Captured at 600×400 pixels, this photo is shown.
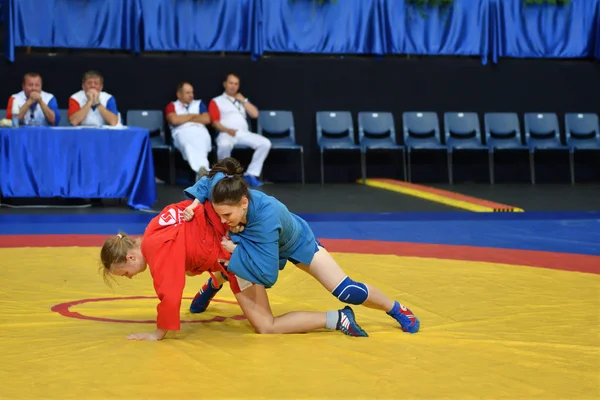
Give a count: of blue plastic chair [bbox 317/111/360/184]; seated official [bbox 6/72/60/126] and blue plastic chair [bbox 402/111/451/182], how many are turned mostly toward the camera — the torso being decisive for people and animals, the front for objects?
3

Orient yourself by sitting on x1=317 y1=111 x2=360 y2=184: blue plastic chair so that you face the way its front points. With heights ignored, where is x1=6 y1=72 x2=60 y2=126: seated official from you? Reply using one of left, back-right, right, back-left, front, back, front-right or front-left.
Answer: front-right

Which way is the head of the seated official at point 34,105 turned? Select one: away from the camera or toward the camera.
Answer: toward the camera

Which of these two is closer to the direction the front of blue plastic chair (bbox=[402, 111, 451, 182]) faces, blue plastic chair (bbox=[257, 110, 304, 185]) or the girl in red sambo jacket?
the girl in red sambo jacket

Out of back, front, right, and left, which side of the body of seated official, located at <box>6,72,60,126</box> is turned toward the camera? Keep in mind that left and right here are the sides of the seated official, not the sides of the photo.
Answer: front

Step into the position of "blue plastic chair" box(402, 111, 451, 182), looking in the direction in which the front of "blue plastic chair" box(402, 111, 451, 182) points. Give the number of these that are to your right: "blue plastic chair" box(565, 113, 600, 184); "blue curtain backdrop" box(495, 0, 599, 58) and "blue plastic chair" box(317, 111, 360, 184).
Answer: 1

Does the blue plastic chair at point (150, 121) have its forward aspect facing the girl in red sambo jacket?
yes

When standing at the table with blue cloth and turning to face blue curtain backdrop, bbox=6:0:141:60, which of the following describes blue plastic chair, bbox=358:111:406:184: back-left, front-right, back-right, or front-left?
front-right

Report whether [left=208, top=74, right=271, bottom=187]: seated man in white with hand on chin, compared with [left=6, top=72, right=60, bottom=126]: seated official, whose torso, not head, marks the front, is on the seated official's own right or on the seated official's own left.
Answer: on the seated official's own left

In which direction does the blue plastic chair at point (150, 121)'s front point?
toward the camera

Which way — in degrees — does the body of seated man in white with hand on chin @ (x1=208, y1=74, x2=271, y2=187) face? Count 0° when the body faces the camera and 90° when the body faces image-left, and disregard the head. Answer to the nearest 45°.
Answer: approximately 315°

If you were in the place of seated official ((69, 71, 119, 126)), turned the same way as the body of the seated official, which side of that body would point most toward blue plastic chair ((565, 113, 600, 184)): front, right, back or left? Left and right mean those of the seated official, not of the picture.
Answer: left

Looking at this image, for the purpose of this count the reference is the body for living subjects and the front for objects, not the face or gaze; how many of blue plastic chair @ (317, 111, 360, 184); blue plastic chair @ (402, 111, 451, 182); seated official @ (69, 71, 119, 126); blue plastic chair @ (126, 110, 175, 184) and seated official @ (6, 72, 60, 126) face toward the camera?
5

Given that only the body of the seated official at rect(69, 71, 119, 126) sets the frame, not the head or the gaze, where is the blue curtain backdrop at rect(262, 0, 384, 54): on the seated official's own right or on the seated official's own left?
on the seated official's own left

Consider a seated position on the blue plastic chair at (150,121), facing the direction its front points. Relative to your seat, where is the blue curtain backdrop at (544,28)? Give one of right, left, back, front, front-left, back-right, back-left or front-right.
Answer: left

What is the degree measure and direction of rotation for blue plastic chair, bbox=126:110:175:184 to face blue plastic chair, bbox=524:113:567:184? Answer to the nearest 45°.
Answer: approximately 90° to its left

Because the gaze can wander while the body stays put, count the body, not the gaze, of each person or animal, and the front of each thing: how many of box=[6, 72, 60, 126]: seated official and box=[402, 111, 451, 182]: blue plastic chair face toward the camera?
2

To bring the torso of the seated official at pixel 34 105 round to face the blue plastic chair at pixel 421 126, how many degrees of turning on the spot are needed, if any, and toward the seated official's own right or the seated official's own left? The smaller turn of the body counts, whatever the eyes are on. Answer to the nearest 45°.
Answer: approximately 90° to the seated official's own left
